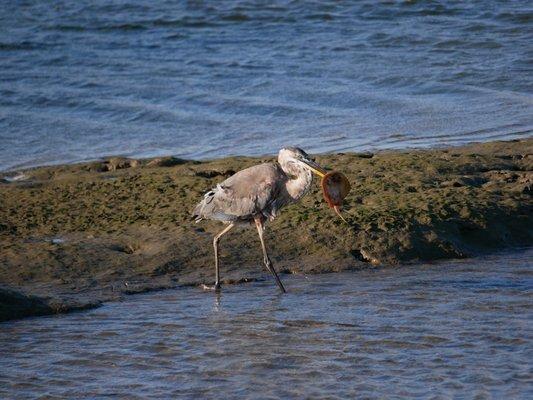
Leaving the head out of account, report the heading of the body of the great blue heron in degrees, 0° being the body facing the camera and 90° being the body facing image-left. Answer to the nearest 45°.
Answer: approximately 270°
